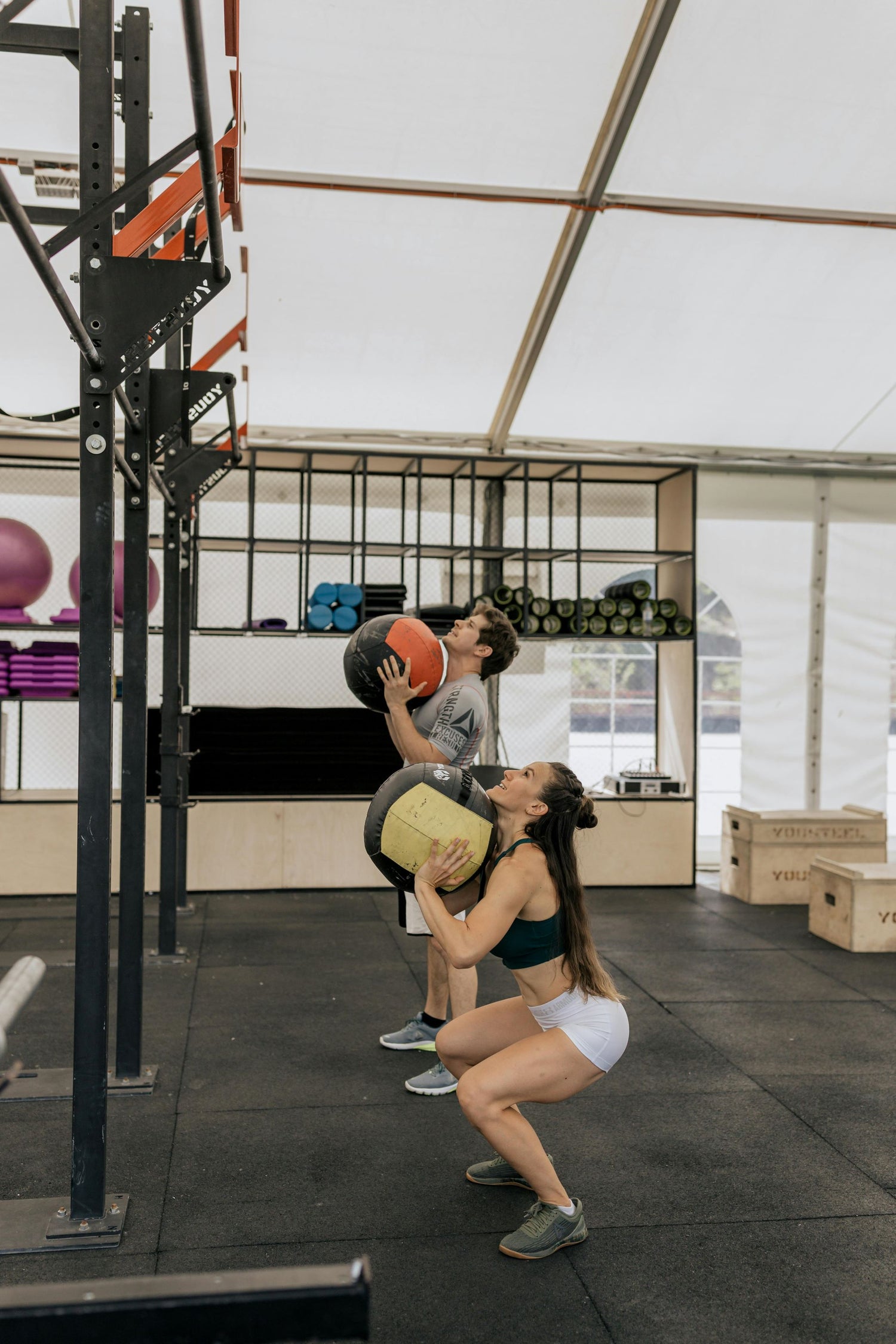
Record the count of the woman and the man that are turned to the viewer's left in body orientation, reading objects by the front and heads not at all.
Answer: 2

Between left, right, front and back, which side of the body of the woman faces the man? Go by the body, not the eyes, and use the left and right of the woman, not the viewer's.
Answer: right

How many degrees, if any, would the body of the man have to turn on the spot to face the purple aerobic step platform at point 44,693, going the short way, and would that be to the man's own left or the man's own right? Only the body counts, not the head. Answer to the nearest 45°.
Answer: approximately 45° to the man's own right

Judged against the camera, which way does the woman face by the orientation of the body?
to the viewer's left

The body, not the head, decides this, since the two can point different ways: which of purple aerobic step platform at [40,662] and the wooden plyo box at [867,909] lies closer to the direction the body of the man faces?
the purple aerobic step platform

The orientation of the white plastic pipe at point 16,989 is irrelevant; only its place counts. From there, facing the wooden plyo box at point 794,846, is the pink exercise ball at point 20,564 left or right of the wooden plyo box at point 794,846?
left

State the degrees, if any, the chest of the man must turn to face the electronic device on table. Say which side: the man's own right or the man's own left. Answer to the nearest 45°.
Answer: approximately 90° to the man's own right

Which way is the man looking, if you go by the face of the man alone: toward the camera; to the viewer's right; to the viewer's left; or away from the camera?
to the viewer's left

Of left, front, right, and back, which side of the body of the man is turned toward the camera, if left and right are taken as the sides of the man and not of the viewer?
left

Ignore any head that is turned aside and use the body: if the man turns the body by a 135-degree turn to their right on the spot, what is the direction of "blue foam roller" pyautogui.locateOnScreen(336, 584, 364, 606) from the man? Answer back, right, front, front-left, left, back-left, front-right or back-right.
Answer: front-left

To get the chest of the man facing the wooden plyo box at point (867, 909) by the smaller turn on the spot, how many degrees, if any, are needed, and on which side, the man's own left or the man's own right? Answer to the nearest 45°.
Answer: approximately 135° to the man's own right

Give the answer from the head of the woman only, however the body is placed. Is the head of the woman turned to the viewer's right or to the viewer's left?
to the viewer's left

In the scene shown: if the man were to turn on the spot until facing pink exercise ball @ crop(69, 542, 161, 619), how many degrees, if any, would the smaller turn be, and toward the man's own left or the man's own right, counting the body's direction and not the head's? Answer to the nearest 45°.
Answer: approximately 45° to the man's own right
